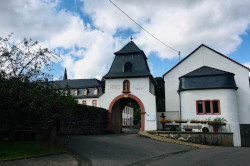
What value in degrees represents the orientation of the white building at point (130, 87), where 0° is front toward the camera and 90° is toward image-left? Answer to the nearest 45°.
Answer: approximately 0°

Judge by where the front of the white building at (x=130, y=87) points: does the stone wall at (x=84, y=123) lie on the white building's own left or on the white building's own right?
on the white building's own right

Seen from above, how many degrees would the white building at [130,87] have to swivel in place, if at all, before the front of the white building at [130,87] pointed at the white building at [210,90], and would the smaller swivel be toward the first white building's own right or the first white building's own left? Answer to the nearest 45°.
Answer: approximately 90° to the first white building's own left

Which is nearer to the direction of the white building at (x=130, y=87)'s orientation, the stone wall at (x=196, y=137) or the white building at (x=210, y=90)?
the stone wall

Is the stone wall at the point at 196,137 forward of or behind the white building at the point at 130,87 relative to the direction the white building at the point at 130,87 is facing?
forward
